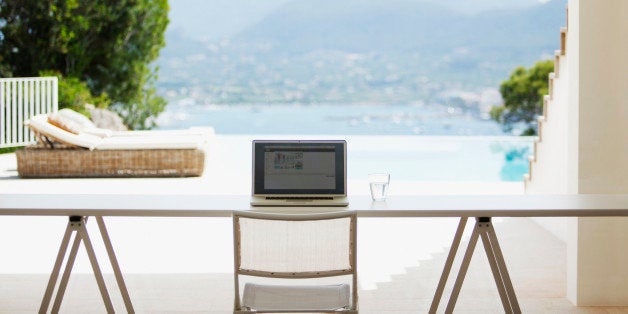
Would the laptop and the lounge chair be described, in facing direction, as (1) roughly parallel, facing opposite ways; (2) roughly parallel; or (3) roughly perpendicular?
roughly perpendicular

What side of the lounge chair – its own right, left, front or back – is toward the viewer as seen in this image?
right

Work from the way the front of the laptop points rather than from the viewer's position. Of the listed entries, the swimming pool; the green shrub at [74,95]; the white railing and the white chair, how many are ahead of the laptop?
1

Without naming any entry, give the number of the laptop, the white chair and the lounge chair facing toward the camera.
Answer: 1

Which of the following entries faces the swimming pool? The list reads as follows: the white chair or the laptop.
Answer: the white chair

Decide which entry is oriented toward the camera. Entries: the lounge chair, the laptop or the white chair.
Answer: the laptop

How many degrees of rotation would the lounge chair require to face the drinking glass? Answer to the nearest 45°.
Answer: approximately 90° to its right

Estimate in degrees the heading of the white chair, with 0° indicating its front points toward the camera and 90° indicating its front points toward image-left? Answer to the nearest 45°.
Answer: approximately 180°

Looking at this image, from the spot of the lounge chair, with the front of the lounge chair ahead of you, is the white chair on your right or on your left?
on your right

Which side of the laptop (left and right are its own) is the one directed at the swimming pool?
back

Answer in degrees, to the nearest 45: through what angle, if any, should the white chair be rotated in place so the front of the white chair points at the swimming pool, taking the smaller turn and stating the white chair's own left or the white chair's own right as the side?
0° — it already faces it

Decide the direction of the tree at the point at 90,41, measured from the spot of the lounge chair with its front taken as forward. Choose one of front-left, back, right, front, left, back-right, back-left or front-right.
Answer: left

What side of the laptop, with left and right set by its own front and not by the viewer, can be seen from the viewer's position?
front
